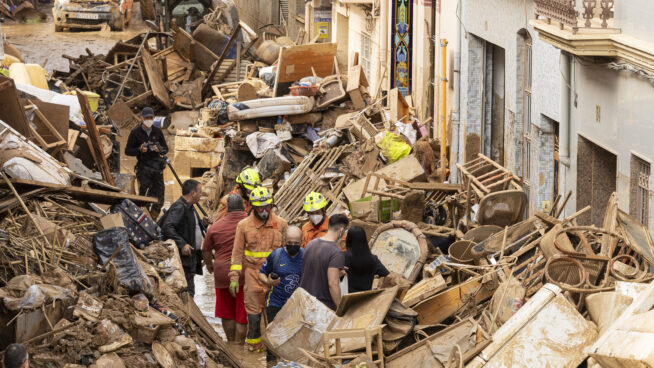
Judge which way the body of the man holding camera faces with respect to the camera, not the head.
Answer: toward the camera

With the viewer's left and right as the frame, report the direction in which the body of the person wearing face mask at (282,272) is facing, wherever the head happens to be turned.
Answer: facing the viewer

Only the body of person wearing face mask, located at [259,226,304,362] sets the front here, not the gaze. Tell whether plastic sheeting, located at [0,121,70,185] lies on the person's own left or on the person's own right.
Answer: on the person's own right

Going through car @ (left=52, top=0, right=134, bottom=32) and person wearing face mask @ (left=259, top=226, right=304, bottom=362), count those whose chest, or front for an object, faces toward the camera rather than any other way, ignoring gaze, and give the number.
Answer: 2

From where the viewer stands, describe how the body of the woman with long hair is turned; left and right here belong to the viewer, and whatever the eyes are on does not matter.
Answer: facing away from the viewer

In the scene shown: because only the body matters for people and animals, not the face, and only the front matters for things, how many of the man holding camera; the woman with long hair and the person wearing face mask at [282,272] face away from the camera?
1

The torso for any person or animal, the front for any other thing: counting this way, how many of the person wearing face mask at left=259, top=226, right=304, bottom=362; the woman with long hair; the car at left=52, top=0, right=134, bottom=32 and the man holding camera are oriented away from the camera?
1

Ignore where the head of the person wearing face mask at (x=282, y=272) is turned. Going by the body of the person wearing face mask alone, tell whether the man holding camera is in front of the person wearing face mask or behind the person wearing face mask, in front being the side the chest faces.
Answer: behind

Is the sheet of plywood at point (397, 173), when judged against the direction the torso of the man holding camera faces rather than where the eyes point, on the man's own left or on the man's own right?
on the man's own left

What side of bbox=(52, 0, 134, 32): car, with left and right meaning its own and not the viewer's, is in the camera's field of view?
front

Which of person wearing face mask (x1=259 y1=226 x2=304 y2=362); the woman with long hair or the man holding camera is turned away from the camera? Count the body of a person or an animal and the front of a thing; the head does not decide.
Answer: the woman with long hair

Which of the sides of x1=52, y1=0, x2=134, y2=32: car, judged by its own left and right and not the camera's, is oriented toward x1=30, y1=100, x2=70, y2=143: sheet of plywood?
front
